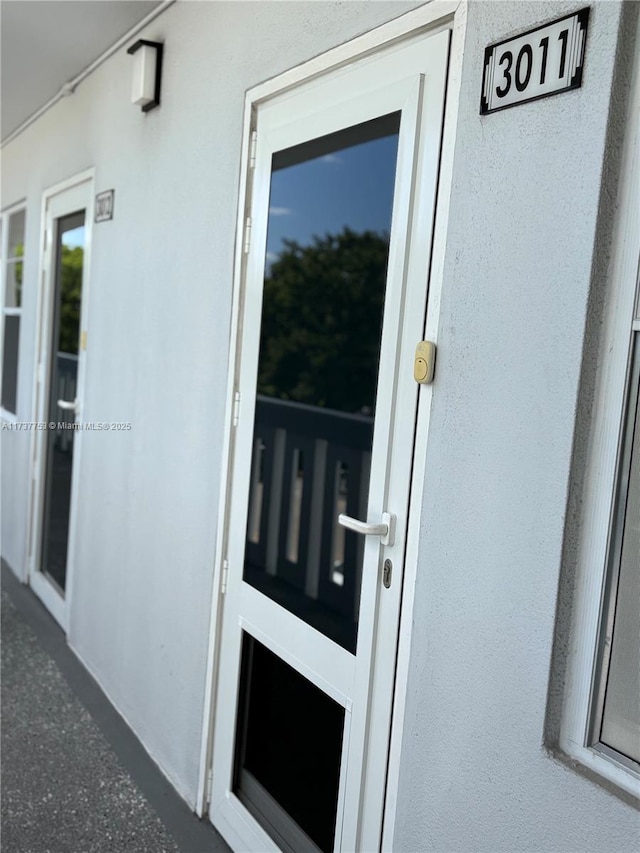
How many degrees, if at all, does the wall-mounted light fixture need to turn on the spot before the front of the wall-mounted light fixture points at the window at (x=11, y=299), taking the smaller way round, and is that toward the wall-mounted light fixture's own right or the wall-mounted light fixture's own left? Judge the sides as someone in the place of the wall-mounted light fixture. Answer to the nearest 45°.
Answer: approximately 135° to the wall-mounted light fixture's own right

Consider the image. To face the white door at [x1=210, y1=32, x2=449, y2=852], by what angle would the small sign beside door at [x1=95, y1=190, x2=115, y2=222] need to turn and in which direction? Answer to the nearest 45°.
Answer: approximately 45° to its left

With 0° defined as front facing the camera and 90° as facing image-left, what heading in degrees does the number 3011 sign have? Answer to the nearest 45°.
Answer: approximately 45°

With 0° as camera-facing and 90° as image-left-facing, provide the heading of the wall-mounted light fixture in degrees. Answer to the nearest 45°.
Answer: approximately 45°

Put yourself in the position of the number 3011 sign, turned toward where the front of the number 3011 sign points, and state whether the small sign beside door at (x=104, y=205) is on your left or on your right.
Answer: on your right

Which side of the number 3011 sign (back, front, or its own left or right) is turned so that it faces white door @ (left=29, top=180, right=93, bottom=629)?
right

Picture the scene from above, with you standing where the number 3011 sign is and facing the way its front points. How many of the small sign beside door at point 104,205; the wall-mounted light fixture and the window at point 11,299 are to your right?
3
